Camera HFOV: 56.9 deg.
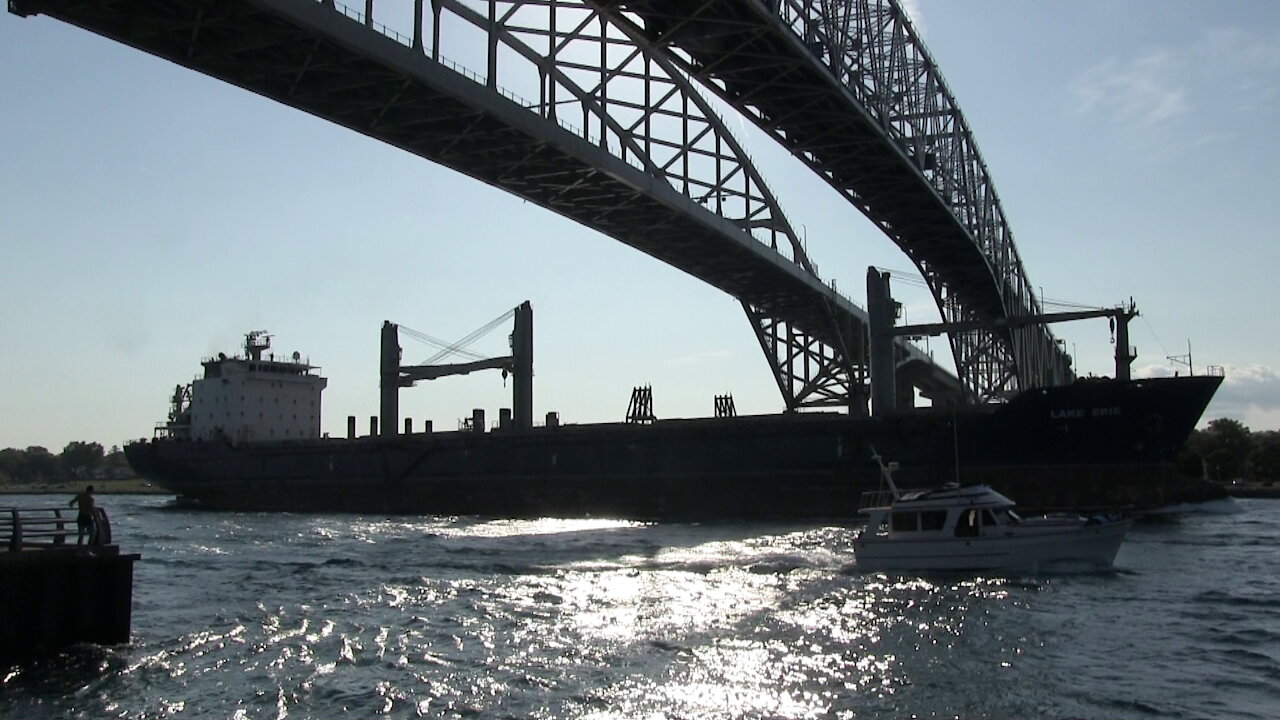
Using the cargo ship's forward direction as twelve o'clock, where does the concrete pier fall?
The concrete pier is roughly at 4 o'clock from the cargo ship.

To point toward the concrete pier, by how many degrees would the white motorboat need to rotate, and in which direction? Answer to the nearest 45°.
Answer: approximately 135° to its right

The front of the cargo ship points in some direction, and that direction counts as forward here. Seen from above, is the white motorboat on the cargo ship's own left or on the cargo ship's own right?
on the cargo ship's own right

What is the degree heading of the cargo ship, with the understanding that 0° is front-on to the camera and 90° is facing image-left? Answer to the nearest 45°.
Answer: approximately 270°

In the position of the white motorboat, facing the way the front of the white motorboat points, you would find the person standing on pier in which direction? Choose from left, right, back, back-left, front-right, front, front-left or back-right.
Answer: back-right

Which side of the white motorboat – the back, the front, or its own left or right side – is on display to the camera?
right

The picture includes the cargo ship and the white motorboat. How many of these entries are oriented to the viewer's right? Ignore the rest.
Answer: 2
